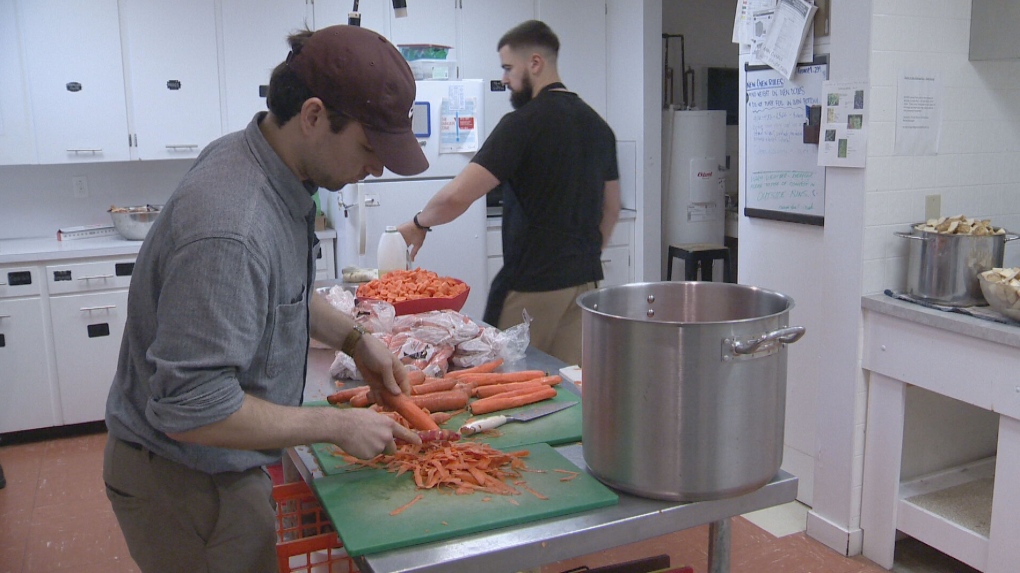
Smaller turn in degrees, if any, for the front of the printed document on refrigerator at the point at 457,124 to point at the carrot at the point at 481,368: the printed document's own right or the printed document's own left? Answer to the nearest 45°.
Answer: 0° — it already faces it

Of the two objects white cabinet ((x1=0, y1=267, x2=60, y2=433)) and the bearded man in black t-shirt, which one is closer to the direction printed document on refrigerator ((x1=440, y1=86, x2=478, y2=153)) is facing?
the bearded man in black t-shirt

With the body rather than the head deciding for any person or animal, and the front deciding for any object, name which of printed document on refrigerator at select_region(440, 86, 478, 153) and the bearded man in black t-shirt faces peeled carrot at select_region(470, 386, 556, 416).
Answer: the printed document on refrigerator

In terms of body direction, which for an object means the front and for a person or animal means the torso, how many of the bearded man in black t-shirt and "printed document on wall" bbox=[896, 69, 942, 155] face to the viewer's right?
0

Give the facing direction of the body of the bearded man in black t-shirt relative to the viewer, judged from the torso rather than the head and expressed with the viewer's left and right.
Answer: facing away from the viewer and to the left of the viewer

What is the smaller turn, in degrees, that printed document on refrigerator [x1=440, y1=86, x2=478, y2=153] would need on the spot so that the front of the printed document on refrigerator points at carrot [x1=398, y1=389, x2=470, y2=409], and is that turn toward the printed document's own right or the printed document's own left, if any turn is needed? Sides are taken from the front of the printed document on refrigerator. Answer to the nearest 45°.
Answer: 0° — it already faces it

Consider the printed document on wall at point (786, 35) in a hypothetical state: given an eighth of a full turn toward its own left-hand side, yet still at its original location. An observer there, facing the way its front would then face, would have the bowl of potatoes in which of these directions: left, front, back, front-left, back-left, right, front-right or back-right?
front-left

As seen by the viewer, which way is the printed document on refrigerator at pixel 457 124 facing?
toward the camera

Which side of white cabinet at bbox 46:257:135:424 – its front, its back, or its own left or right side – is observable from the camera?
front

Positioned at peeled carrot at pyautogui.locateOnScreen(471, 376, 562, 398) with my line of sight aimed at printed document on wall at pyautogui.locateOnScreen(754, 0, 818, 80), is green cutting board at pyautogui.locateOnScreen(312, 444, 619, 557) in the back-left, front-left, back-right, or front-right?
back-right

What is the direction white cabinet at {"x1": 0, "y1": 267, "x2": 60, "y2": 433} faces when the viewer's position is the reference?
facing the viewer

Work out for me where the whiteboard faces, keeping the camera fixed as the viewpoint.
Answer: facing the viewer and to the left of the viewer

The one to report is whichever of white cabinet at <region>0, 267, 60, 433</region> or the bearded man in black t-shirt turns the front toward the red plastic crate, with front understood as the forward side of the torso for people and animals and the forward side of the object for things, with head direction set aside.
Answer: the white cabinet

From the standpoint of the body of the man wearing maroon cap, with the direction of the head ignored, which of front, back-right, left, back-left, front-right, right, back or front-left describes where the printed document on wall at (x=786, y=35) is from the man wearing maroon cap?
front-left

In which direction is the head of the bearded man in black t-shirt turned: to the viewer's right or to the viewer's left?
to the viewer's left

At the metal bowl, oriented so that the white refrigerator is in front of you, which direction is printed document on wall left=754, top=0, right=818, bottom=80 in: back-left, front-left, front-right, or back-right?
front-right
